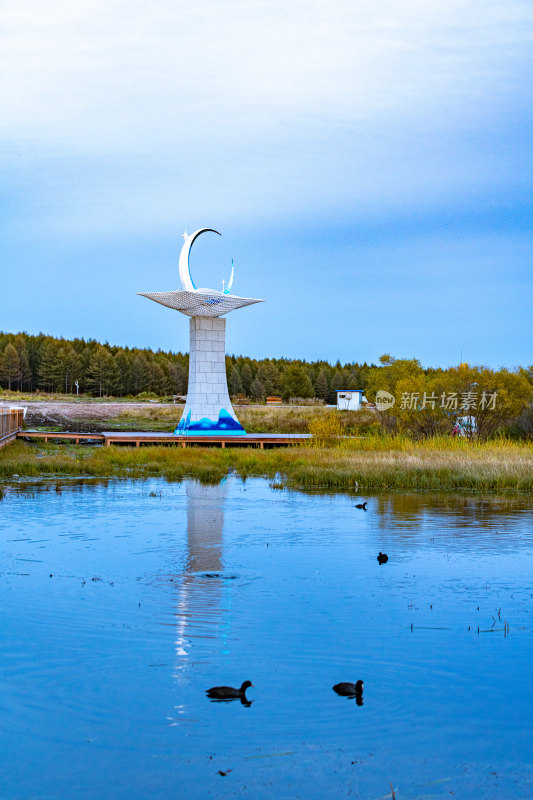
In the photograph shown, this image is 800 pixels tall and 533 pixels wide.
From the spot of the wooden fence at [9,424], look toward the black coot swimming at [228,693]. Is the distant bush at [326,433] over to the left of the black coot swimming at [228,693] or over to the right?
left

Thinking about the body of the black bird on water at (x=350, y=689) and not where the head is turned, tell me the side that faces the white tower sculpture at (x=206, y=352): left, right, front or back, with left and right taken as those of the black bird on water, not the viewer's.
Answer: left

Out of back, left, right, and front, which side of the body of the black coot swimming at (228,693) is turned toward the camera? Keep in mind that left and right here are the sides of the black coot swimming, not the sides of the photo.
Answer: right

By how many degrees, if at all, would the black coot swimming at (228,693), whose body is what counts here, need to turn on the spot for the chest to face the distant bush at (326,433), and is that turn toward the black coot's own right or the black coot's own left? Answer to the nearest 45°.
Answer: approximately 90° to the black coot's own left

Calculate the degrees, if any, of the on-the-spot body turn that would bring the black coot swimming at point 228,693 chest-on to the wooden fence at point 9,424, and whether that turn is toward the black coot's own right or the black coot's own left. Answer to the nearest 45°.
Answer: approximately 90° to the black coot's own left

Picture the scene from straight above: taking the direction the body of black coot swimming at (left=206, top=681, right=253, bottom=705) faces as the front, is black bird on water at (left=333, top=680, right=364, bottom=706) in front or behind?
in front

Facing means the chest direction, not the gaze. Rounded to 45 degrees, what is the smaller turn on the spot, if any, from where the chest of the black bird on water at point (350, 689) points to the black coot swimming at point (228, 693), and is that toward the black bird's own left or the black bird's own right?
approximately 180°

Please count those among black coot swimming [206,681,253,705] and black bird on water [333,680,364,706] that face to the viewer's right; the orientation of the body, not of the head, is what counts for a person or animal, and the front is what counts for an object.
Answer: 2
